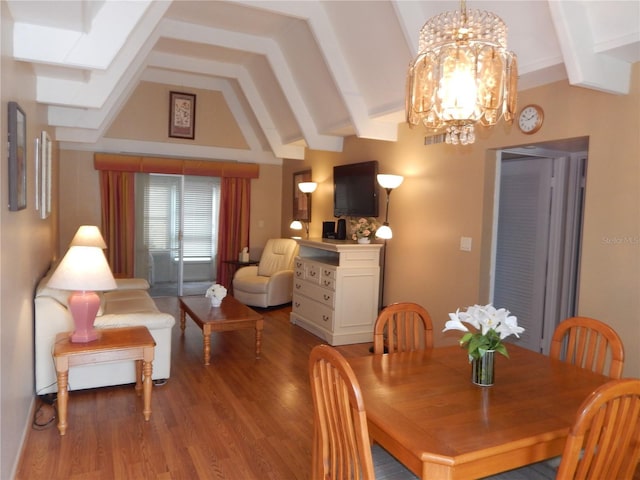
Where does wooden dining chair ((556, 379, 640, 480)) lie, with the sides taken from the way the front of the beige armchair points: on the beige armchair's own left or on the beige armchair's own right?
on the beige armchair's own left

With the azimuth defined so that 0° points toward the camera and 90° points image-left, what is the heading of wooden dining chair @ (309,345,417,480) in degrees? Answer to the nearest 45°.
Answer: approximately 225°

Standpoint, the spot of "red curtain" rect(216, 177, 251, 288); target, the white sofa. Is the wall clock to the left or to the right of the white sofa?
left

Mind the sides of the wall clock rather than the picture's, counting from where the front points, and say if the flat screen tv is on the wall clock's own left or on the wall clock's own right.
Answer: on the wall clock's own right

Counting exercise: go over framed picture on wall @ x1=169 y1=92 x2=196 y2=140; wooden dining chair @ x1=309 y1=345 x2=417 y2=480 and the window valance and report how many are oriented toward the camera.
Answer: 2

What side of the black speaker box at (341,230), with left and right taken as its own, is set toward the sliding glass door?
right

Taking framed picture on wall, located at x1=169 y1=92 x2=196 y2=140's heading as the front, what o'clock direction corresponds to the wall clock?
The wall clock is roughly at 11 o'clock from the framed picture on wall.

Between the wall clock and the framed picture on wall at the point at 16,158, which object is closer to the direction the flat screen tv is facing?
the framed picture on wall

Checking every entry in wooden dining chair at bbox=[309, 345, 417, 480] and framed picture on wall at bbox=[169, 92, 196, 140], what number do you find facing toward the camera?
1

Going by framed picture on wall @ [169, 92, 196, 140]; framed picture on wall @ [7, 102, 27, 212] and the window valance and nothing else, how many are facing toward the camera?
2
